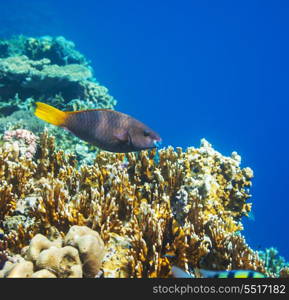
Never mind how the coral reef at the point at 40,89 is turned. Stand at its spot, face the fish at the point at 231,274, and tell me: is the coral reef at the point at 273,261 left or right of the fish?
left

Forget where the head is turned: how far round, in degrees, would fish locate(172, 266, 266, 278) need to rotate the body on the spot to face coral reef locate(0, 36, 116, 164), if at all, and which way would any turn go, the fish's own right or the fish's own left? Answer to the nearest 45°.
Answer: approximately 135° to the fish's own left

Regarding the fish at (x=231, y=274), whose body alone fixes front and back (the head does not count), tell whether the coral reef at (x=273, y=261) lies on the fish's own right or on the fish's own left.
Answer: on the fish's own left

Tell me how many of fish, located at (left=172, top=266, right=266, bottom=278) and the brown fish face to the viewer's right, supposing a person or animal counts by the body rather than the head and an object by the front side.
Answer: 2

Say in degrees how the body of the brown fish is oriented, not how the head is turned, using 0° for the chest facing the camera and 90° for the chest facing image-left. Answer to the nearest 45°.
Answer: approximately 270°

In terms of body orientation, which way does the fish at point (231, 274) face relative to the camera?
to the viewer's right
